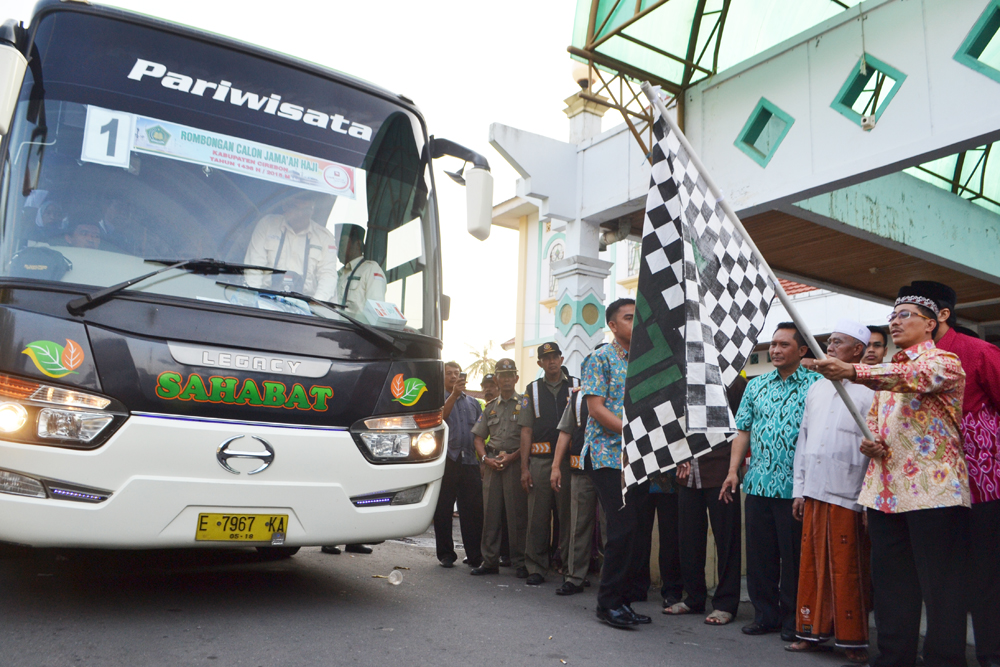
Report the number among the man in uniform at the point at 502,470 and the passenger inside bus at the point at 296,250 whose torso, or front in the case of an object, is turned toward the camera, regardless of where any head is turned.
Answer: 2

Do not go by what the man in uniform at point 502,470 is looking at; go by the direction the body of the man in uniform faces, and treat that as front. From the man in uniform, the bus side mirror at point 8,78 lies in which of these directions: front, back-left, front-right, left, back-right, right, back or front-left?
front-right

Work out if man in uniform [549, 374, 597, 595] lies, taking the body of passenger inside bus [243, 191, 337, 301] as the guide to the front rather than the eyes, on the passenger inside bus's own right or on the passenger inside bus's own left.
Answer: on the passenger inside bus's own left

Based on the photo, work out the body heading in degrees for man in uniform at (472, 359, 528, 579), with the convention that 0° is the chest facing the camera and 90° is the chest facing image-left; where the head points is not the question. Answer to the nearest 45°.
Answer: approximately 0°

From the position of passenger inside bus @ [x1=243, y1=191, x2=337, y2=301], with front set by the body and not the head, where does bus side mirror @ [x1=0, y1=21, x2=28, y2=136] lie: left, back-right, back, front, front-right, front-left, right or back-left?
right
